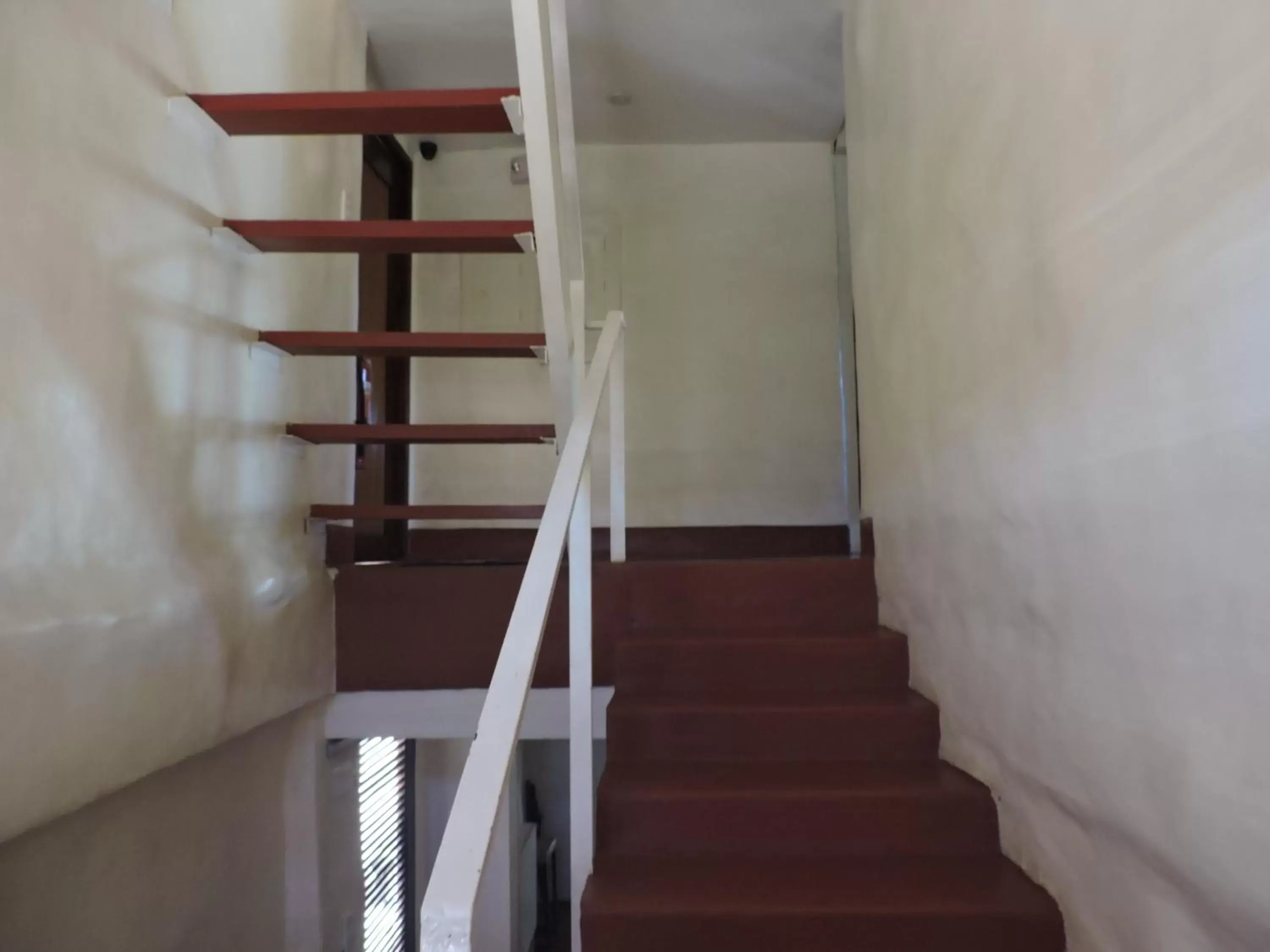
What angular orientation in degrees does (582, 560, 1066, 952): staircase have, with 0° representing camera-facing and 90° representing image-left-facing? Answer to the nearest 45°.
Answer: approximately 0°

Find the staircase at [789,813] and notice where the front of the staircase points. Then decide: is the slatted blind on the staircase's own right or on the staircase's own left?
on the staircase's own right
